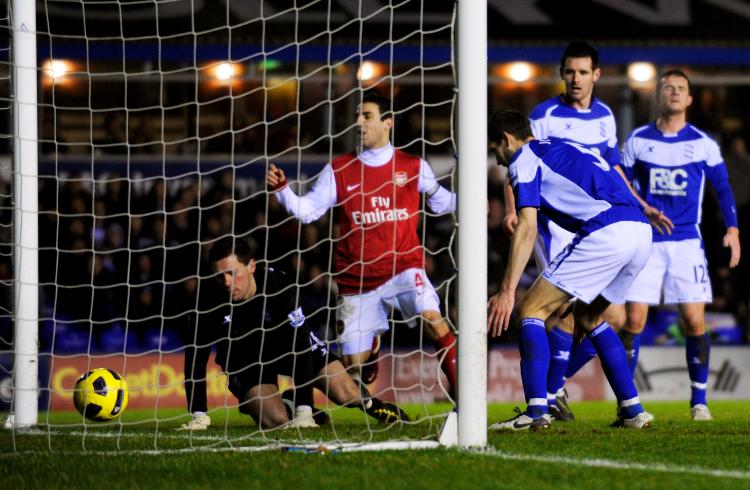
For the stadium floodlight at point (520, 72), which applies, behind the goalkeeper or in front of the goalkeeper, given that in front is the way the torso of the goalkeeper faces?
behind

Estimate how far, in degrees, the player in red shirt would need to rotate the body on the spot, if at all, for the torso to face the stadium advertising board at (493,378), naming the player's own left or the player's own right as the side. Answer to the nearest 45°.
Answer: approximately 180°

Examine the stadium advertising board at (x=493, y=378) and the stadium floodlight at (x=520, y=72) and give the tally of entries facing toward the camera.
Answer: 2

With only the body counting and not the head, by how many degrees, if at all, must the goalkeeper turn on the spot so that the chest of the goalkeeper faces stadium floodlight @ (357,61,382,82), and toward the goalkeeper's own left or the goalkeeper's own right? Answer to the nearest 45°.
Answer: approximately 135° to the goalkeeper's own right
